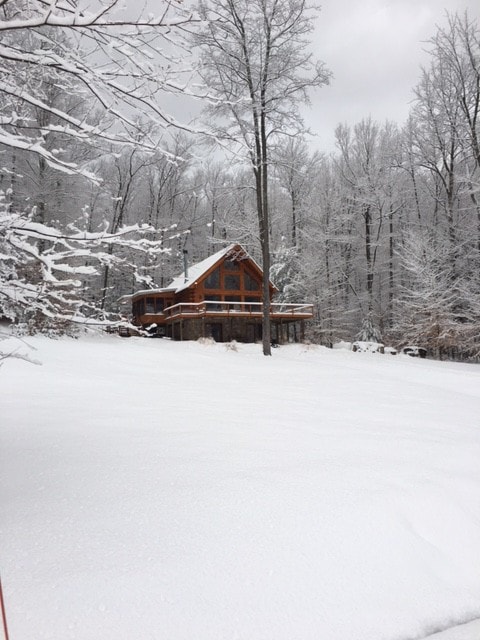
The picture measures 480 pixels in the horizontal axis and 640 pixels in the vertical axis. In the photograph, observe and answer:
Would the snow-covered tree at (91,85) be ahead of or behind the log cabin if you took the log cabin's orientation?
ahead

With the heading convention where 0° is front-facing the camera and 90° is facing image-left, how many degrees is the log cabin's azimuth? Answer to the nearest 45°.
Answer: approximately 0°
